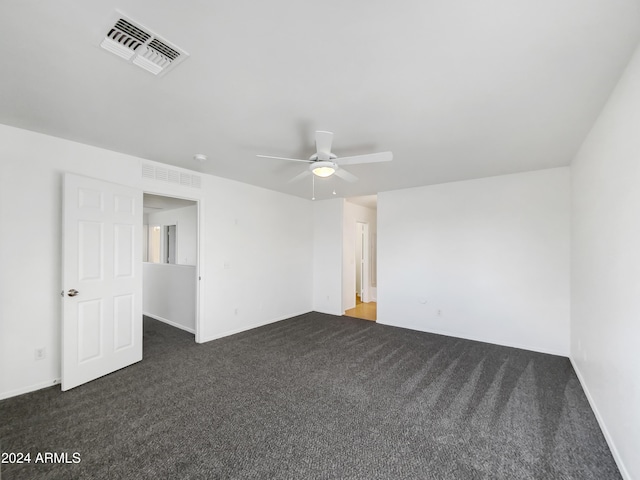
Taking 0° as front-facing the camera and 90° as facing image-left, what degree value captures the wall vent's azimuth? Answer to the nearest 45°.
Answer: approximately 315°

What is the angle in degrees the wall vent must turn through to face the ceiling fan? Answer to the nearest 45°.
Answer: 0° — it already faces it
